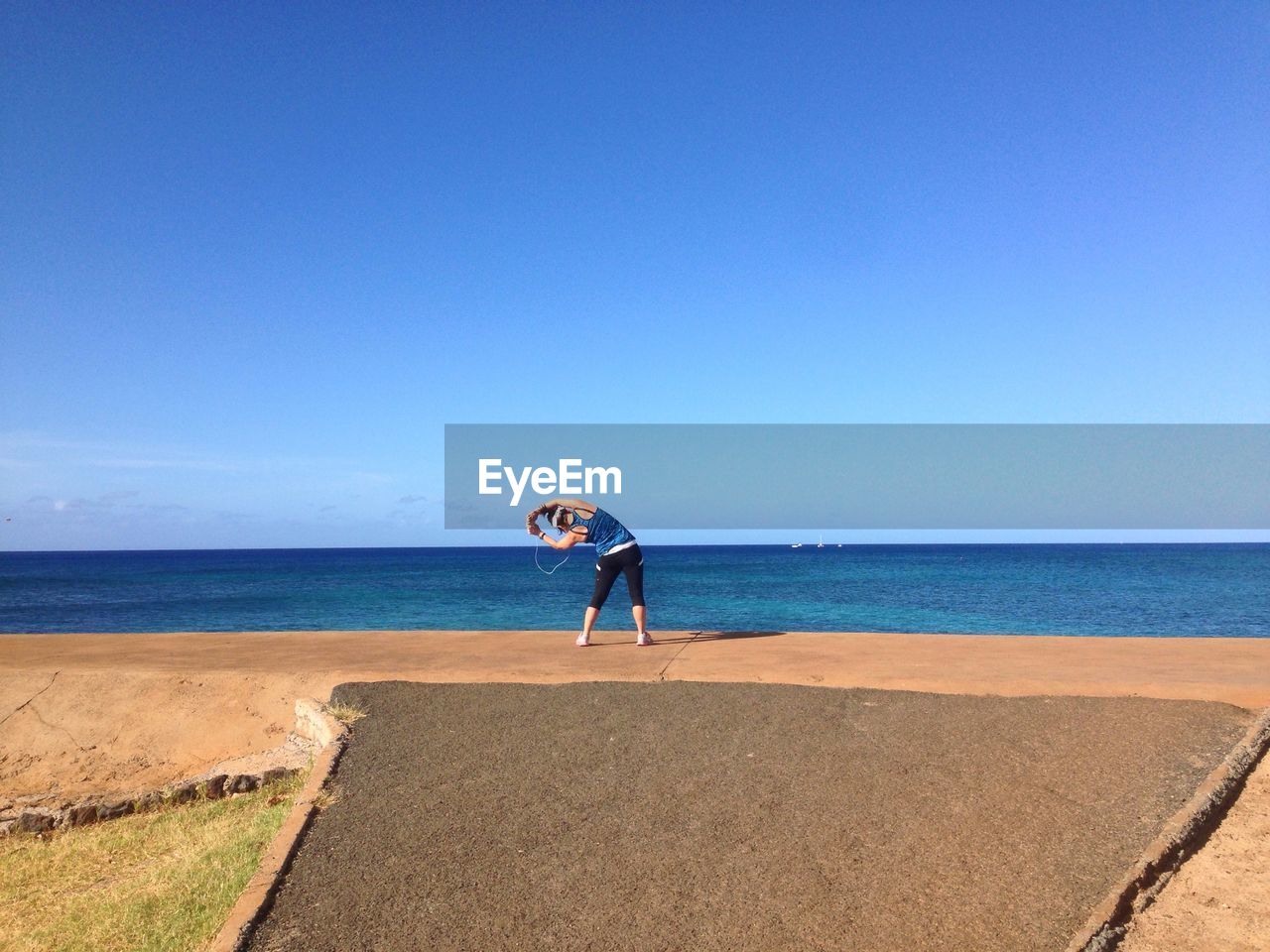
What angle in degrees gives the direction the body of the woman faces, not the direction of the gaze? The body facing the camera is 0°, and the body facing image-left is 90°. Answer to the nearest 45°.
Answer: approximately 180°

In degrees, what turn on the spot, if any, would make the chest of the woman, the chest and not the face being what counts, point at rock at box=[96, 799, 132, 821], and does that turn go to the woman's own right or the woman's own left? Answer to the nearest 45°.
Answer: approximately 135° to the woman's own left

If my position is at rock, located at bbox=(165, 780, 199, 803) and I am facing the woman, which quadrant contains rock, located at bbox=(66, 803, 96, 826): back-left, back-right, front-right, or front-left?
back-left

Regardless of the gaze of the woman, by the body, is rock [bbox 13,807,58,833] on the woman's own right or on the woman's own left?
on the woman's own left

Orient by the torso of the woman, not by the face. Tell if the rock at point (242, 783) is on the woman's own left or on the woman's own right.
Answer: on the woman's own left

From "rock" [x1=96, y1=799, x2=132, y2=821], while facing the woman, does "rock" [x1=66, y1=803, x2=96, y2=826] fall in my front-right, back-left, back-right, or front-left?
back-left

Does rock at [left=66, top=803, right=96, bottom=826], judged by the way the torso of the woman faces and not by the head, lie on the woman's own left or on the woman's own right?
on the woman's own left
